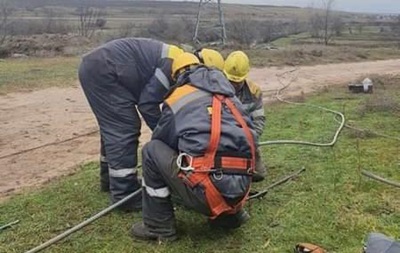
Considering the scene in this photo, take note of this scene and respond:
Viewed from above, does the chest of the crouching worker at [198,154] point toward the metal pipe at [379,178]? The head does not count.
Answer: no

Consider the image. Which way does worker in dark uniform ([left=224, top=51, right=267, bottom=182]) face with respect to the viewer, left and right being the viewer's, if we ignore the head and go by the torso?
facing the viewer and to the left of the viewer

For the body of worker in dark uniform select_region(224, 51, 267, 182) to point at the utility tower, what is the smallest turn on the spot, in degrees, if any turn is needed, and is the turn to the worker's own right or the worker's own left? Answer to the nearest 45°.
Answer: approximately 135° to the worker's own right

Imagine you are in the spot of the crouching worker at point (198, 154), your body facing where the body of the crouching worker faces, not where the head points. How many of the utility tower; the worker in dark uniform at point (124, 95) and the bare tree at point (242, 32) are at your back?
0

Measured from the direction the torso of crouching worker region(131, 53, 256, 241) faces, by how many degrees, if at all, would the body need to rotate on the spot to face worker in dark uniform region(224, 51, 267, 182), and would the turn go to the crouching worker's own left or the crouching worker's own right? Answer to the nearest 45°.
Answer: approximately 45° to the crouching worker's own right

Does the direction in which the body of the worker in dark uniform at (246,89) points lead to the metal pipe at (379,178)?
no

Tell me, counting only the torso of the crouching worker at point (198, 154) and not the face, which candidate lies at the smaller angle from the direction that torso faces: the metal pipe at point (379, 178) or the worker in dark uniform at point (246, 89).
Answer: the worker in dark uniform

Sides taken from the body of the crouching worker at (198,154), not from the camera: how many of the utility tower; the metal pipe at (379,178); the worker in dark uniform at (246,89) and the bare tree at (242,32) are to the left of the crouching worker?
0

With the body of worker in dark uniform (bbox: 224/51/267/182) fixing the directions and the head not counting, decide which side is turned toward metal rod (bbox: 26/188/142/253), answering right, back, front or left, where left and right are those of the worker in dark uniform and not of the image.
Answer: front

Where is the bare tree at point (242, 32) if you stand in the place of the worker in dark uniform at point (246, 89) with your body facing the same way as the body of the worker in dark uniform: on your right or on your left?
on your right

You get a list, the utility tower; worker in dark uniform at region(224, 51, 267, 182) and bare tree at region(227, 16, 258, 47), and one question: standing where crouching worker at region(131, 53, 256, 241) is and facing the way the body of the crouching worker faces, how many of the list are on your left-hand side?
0

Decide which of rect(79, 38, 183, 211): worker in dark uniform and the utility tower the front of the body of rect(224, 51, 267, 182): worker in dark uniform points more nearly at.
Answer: the worker in dark uniform

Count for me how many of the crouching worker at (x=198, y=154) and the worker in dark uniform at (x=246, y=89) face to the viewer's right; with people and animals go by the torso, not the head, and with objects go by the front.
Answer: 0

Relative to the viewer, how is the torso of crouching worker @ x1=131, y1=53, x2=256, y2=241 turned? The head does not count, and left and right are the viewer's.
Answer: facing away from the viewer and to the left of the viewer

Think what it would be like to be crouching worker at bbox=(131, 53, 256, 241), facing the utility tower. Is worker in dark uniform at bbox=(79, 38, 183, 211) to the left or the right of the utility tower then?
left

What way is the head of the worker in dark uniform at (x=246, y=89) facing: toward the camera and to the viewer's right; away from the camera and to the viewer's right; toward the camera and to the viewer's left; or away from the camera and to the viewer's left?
toward the camera and to the viewer's left
